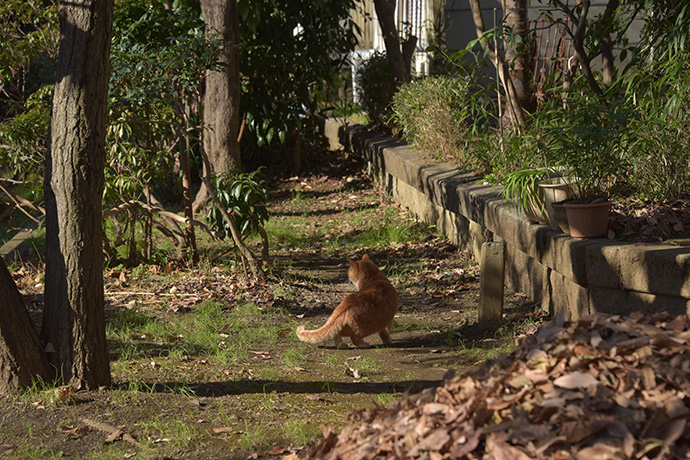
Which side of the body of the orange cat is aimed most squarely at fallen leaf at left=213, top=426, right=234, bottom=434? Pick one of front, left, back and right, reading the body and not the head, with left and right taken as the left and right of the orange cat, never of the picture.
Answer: back

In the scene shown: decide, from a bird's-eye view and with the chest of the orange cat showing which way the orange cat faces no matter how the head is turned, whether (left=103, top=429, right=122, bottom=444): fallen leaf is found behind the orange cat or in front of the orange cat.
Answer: behind

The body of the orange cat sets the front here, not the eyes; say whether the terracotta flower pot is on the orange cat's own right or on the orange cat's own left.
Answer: on the orange cat's own right

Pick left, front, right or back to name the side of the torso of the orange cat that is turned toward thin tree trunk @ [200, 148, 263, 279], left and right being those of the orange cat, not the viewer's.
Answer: left

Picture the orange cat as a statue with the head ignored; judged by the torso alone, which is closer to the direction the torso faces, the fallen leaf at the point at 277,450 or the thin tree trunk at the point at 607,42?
the thin tree trunk

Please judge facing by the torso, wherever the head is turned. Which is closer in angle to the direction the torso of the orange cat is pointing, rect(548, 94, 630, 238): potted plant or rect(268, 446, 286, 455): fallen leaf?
the potted plant

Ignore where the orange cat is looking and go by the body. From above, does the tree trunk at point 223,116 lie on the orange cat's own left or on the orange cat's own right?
on the orange cat's own left

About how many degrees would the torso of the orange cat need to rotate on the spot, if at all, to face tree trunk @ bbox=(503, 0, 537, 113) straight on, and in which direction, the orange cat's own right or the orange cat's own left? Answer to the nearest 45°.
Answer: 0° — it already faces it

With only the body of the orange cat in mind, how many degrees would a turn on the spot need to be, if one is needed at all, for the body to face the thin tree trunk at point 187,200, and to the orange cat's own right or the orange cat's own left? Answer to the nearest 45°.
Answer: approximately 90° to the orange cat's own left

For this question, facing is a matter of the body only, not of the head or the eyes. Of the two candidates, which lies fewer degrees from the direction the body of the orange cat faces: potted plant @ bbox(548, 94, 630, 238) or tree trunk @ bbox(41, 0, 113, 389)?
the potted plant

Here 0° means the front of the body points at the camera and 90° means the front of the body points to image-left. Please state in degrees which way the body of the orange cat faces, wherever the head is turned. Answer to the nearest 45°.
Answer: approximately 225°
